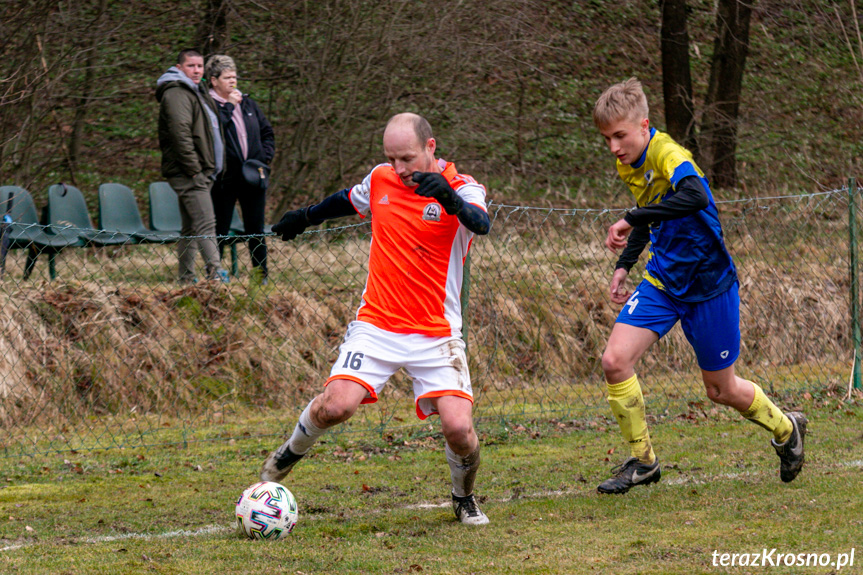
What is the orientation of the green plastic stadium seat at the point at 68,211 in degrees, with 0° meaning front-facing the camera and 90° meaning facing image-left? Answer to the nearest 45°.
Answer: approximately 315°

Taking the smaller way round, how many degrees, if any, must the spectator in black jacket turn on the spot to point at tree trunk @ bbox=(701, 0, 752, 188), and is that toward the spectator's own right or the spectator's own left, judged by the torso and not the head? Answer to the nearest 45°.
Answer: approximately 135° to the spectator's own left

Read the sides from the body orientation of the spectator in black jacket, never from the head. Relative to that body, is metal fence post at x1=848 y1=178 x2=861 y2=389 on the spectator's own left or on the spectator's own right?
on the spectator's own left

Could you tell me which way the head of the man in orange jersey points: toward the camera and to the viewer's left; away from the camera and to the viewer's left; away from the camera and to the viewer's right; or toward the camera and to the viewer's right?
toward the camera and to the viewer's left

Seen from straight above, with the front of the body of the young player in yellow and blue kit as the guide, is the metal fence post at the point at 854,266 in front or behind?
behind

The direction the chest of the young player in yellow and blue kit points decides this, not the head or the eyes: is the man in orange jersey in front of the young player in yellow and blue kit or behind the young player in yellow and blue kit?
in front

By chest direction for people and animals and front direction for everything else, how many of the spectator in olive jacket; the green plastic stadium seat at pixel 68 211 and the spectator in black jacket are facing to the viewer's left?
0

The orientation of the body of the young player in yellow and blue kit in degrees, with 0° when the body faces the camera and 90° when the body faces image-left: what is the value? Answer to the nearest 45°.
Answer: approximately 45°

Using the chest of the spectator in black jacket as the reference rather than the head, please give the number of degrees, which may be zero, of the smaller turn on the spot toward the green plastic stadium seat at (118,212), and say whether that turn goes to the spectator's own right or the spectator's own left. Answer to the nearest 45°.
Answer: approximately 135° to the spectator's own right

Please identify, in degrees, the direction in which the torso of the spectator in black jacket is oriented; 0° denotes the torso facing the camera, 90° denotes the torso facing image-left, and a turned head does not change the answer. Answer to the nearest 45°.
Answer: approximately 0°
